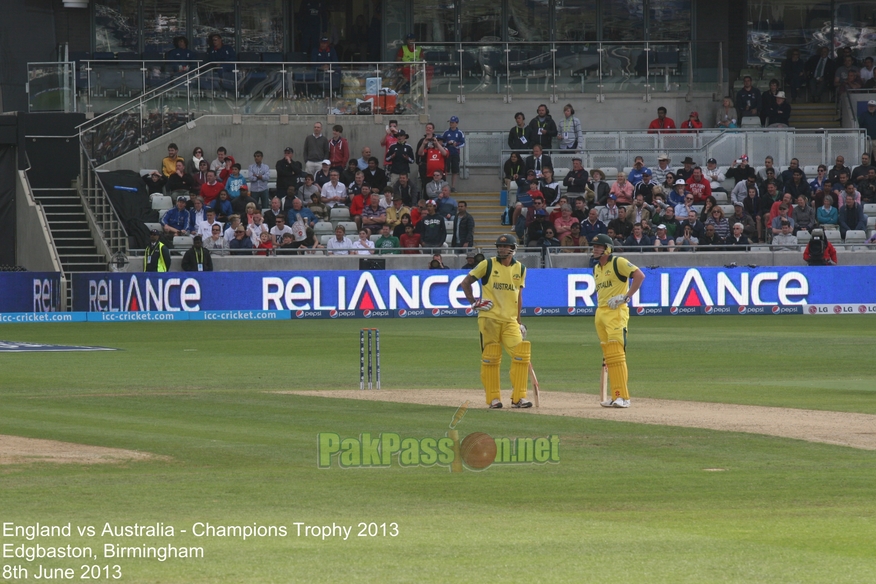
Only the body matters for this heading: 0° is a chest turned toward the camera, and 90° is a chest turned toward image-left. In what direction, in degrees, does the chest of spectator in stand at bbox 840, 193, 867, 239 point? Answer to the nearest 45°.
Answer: approximately 0°

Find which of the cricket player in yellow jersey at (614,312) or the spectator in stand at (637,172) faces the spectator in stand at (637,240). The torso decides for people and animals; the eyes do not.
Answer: the spectator in stand at (637,172)

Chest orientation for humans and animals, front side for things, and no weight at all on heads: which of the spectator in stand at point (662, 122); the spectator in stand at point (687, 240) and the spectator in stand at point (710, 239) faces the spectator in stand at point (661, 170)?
the spectator in stand at point (662, 122)

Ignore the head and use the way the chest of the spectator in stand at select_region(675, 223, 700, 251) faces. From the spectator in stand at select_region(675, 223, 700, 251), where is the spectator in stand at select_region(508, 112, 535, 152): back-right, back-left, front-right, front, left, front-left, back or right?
back-right

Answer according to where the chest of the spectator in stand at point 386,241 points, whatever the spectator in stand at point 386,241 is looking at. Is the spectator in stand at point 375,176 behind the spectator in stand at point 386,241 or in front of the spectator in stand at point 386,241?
behind

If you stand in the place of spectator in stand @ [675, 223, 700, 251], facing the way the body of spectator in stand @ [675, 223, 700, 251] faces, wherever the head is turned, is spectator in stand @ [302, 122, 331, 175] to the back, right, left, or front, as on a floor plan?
right

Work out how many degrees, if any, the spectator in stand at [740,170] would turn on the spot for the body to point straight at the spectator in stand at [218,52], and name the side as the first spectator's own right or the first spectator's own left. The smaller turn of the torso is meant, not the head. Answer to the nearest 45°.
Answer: approximately 90° to the first spectator's own right

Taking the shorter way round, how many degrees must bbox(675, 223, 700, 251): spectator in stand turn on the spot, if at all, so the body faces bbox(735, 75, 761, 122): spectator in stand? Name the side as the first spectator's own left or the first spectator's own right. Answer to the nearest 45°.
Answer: approximately 180°

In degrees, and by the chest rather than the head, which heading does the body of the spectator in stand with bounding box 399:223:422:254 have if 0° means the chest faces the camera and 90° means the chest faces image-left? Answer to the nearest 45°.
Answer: approximately 0°

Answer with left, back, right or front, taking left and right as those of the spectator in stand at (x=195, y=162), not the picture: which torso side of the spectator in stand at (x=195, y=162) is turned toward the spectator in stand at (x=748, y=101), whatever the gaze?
left

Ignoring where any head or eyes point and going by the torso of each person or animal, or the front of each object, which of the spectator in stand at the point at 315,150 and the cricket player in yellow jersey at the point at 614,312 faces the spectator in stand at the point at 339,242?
the spectator in stand at the point at 315,150
